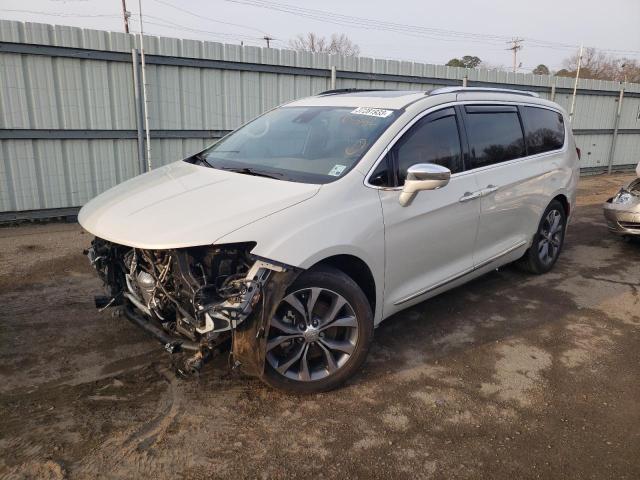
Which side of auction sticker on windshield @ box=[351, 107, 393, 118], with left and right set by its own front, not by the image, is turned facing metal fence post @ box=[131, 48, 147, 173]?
right

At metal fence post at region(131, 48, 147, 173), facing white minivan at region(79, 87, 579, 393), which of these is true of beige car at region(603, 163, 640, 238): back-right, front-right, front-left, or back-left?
front-left

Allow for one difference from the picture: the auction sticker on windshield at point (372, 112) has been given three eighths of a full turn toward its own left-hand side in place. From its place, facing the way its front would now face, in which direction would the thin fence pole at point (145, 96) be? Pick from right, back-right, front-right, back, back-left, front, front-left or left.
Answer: back-left

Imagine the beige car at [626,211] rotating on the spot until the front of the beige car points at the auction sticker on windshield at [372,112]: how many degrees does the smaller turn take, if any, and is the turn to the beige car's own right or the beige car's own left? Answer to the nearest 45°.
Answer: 0° — it already faces it

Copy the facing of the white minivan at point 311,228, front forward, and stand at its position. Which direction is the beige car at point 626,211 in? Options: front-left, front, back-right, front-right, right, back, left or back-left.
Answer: back

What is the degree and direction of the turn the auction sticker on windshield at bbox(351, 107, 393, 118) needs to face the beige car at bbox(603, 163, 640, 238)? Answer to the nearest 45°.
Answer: approximately 180°

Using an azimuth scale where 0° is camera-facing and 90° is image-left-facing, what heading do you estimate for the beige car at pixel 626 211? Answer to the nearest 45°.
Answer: approximately 45°

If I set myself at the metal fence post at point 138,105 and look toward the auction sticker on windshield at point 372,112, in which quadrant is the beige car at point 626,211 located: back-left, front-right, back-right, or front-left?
front-left

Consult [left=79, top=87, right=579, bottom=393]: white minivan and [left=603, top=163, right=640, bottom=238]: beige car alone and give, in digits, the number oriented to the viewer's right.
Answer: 0

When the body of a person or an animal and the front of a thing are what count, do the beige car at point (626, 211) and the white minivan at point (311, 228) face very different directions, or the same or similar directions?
same or similar directions

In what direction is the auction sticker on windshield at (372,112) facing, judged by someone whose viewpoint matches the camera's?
facing the viewer and to the left of the viewer
